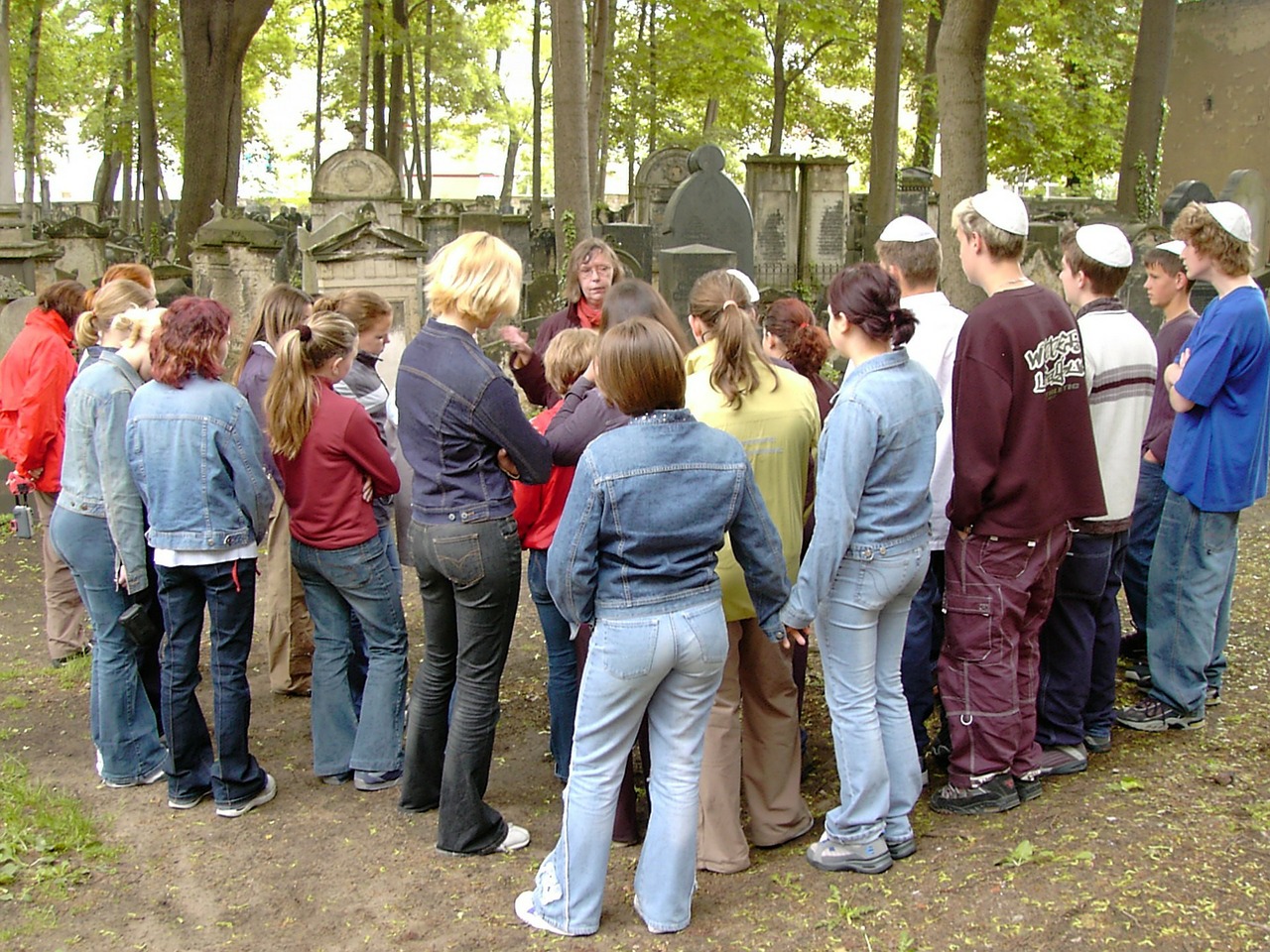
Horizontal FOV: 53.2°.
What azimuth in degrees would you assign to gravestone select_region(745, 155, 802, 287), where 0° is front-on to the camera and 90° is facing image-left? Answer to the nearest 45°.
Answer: approximately 0°

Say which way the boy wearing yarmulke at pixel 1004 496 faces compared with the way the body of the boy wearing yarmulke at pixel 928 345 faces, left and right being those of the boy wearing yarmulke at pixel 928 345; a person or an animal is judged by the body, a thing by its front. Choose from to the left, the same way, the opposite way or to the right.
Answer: the same way

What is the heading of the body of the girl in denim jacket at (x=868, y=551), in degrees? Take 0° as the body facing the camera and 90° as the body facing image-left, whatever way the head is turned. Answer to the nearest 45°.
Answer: approximately 135°

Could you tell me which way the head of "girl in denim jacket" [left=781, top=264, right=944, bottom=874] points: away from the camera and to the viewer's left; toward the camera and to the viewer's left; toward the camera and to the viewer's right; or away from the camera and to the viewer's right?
away from the camera and to the viewer's left

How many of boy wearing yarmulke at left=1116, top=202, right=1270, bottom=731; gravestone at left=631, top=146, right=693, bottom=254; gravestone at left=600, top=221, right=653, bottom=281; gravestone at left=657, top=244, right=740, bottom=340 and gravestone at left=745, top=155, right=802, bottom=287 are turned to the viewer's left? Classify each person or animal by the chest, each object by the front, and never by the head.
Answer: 1

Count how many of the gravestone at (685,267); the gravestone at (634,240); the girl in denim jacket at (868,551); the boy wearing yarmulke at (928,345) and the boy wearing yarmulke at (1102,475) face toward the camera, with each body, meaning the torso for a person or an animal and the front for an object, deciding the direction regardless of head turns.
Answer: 2

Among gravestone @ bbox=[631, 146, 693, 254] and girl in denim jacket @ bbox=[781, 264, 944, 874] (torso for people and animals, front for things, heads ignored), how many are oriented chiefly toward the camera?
1

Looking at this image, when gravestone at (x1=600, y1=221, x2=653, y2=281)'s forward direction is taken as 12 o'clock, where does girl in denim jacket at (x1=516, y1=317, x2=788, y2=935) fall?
The girl in denim jacket is roughly at 12 o'clock from the gravestone.

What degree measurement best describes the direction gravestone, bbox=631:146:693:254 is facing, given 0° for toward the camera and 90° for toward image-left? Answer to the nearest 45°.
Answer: approximately 0°

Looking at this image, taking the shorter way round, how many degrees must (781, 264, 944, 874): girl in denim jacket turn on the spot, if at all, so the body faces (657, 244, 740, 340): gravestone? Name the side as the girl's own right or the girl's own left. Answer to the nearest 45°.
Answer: approximately 45° to the girl's own right

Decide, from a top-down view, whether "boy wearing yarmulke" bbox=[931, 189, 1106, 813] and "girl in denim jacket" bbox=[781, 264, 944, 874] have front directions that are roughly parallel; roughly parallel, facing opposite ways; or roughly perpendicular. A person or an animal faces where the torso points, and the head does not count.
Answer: roughly parallel

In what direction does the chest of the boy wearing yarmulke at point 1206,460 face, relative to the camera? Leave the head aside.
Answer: to the viewer's left

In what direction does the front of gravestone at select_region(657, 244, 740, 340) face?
toward the camera

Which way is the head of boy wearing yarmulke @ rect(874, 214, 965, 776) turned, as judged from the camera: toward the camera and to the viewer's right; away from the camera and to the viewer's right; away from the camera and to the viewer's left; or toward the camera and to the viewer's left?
away from the camera and to the viewer's left

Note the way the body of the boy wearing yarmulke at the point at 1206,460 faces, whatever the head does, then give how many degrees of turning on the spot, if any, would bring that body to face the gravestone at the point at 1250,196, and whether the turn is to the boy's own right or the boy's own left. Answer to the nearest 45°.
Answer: approximately 90° to the boy's own right

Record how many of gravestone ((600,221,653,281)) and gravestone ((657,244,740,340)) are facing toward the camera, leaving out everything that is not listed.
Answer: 2

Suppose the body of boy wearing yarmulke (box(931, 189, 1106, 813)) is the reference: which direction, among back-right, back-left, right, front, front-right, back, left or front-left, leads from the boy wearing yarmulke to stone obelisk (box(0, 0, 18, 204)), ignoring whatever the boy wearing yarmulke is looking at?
front

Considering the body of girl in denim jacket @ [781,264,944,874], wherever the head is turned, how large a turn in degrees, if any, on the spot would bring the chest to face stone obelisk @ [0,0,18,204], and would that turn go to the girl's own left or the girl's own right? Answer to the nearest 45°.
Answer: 0° — they already face it

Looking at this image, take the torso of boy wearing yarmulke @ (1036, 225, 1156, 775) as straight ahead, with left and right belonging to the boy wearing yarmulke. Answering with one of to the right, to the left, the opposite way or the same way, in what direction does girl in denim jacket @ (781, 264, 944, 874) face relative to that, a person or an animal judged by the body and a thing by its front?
the same way

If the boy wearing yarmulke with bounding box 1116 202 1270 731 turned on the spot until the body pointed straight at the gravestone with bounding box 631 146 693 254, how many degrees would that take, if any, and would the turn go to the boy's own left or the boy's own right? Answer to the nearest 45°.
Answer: approximately 45° to the boy's own right
